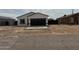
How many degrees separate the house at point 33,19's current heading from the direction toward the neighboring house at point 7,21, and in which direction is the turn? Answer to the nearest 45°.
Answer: approximately 90° to its right

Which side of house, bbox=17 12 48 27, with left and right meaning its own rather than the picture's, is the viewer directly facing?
front

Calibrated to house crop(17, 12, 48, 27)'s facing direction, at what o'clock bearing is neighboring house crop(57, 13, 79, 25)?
The neighboring house is roughly at 9 o'clock from the house.
